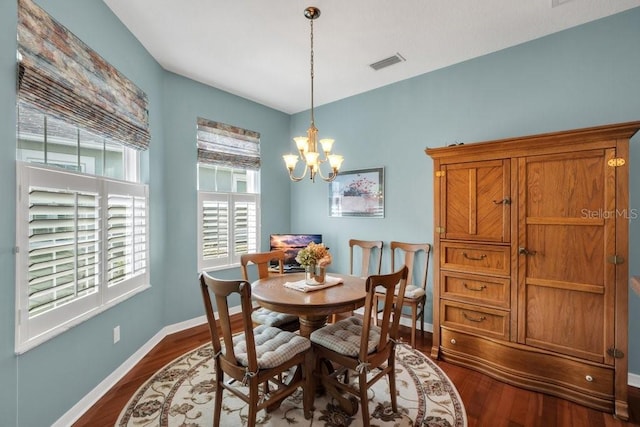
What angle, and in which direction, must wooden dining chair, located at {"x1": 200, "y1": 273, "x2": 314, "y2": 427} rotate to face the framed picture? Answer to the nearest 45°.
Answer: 0° — it already faces it

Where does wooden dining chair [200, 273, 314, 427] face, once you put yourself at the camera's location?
facing away from the viewer and to the right of the viewer

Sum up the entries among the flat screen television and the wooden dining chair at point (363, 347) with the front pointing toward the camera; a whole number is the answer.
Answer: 1

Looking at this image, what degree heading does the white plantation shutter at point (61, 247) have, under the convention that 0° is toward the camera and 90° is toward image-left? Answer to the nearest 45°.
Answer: approximately 315°
